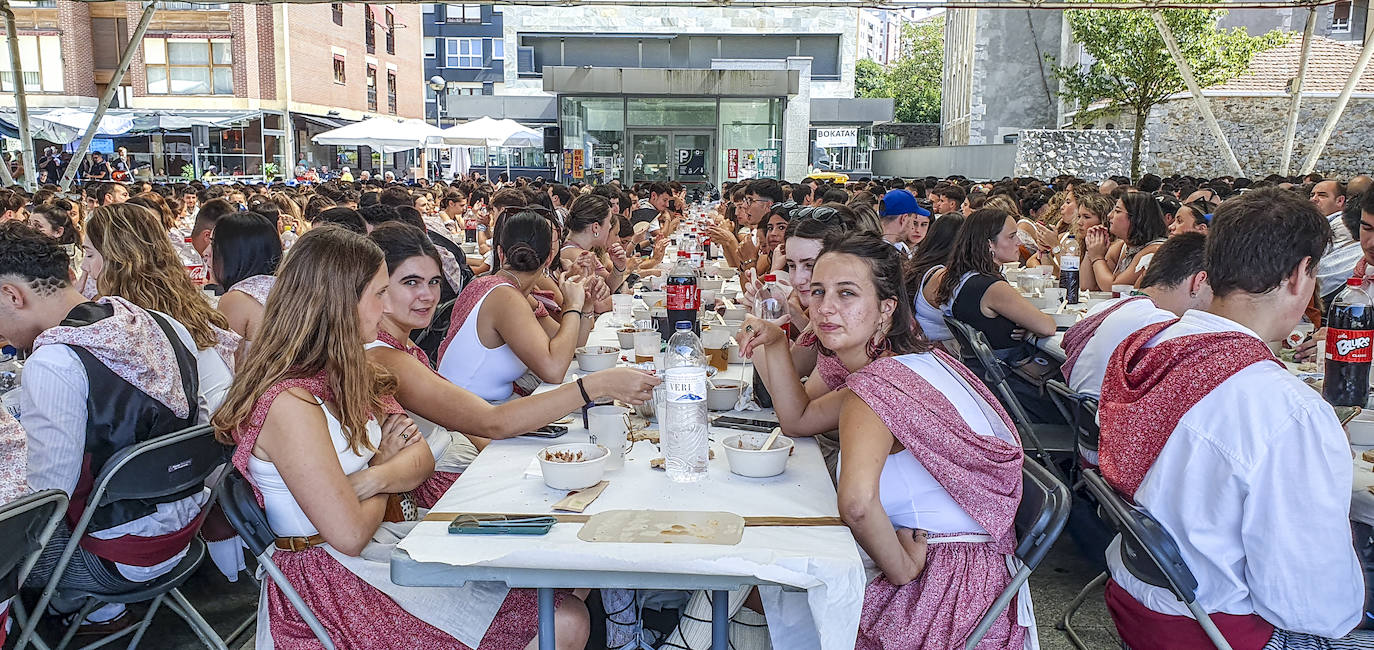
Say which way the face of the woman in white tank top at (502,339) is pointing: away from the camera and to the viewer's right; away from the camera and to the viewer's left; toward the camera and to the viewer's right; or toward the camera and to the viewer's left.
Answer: away from the camera and to the viewer's right

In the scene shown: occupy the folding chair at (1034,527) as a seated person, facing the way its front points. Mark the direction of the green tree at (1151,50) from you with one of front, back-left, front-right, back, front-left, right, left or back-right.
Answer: right

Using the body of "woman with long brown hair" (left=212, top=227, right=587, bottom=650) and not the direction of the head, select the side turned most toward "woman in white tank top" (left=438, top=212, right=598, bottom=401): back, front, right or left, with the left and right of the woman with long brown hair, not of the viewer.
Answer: left

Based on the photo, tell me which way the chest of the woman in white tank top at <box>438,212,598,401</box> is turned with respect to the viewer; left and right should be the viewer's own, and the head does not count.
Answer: facing away from the viewer and to the right of the viewer

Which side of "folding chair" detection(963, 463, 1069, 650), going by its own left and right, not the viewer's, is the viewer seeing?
left

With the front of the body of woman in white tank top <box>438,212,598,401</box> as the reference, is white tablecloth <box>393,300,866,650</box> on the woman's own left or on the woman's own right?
on the woman's own right

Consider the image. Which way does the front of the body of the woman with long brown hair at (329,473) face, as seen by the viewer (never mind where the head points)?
to the viewer's right

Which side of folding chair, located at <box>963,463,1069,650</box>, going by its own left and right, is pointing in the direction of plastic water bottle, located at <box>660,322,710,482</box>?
front

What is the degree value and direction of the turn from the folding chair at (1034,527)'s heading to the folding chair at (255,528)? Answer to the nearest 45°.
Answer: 0° — it already faces it
